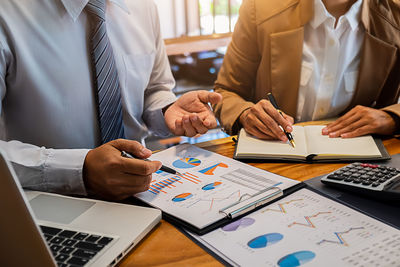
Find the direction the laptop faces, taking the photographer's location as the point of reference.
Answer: facing away from the viewer and to the right of the viewer

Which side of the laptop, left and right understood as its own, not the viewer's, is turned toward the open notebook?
front
